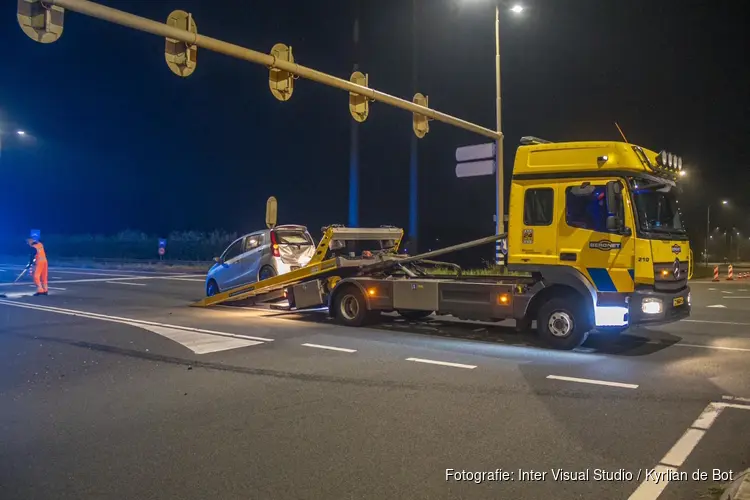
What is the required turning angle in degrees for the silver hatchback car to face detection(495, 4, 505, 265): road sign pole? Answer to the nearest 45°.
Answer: approximately 135° to its right

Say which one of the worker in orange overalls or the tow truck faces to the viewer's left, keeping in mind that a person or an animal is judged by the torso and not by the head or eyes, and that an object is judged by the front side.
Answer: the worker in orange overalls

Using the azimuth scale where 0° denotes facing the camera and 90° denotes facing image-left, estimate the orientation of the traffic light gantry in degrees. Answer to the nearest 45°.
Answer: approximately 135°

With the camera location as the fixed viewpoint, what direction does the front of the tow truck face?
facing the viewer and to the right of the viewer

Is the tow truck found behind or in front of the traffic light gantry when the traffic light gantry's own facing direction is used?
behind

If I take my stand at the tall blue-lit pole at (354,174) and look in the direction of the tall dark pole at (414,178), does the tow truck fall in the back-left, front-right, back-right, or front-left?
front-right

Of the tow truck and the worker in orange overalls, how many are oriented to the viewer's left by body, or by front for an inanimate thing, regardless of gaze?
1

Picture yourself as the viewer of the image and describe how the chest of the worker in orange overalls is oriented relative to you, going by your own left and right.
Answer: facing to the left of the viewer

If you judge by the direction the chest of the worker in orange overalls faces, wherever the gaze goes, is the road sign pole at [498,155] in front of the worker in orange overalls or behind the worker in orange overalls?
behind

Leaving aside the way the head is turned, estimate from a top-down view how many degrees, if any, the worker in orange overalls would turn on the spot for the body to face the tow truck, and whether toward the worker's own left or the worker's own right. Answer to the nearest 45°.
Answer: approximately 135° to the worker's own left

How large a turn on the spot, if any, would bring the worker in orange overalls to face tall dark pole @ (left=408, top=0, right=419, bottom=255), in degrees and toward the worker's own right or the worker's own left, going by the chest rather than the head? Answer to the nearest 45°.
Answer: approximately 180°
